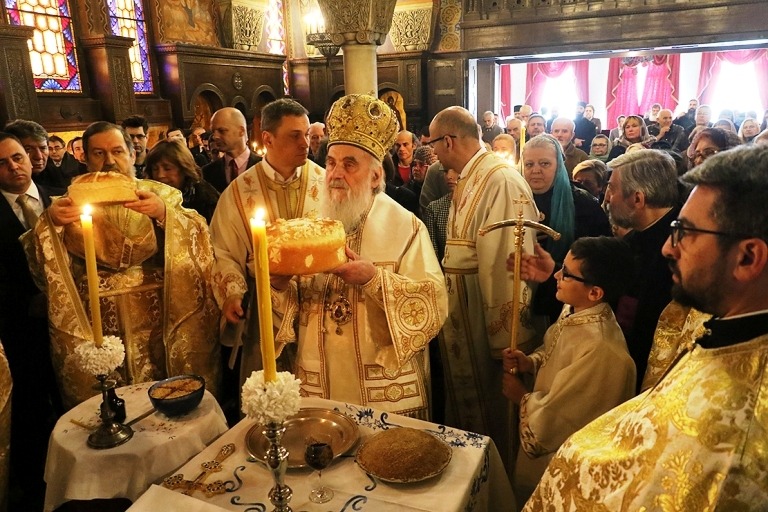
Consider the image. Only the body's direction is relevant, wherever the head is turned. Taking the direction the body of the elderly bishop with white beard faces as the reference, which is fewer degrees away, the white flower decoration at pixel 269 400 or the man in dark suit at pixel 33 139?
the white flower decoration

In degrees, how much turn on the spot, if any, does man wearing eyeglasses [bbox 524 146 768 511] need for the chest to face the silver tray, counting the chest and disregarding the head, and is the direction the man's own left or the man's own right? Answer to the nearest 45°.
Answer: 0° — they already face it

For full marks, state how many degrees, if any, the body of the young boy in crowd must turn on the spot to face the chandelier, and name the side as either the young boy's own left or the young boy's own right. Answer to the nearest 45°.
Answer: approximately 45° to the young boy's own right

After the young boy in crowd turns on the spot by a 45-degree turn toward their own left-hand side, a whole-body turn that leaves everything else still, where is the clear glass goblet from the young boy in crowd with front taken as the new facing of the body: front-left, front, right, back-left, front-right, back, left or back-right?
front

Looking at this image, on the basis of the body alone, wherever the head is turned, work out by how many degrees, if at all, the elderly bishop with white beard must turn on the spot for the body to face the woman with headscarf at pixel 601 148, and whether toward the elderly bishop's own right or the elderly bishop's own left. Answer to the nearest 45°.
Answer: approximately 180°

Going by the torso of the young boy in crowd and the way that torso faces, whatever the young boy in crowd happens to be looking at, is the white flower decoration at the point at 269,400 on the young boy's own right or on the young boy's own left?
on the young boy's own left

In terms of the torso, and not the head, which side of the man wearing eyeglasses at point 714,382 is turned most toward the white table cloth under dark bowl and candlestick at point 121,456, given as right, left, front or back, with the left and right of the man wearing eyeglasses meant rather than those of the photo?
front

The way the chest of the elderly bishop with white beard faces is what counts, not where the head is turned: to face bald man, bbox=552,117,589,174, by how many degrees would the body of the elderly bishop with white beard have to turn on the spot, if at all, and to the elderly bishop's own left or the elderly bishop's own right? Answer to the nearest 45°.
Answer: approximately 180°

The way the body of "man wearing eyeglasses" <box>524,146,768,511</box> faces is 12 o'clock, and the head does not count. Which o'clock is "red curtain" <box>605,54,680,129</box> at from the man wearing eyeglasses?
The red curtain is roughly at 3 o'clock from the man wearing eyeglasses.

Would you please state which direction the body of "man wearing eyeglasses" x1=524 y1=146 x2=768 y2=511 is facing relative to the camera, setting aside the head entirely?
to the viewer's left

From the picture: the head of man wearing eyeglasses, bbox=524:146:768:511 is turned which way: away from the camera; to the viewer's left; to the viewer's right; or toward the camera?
to the viewer's left

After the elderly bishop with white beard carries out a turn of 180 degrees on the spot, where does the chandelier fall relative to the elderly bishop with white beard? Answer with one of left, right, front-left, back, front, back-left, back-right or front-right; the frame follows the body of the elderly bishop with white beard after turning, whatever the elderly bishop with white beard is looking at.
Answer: front-left

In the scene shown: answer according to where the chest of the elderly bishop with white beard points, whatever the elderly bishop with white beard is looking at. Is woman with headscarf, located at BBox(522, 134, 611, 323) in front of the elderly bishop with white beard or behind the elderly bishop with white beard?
behind

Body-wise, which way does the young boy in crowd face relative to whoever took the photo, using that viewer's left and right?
facing to the left of the viewer

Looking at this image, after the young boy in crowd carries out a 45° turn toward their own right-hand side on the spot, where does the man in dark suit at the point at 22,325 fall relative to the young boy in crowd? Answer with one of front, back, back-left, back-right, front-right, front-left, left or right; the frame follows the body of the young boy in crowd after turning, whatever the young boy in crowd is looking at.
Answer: front-left

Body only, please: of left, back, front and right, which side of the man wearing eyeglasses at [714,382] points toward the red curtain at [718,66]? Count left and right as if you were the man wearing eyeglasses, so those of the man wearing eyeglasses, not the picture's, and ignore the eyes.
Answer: right

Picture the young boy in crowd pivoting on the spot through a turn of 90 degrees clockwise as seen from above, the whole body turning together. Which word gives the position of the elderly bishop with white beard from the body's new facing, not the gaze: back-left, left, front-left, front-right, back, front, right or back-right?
left

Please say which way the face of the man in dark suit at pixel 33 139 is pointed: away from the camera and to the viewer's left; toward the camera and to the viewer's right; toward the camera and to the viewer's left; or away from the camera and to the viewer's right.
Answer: toward the camera and to the viewer's right
